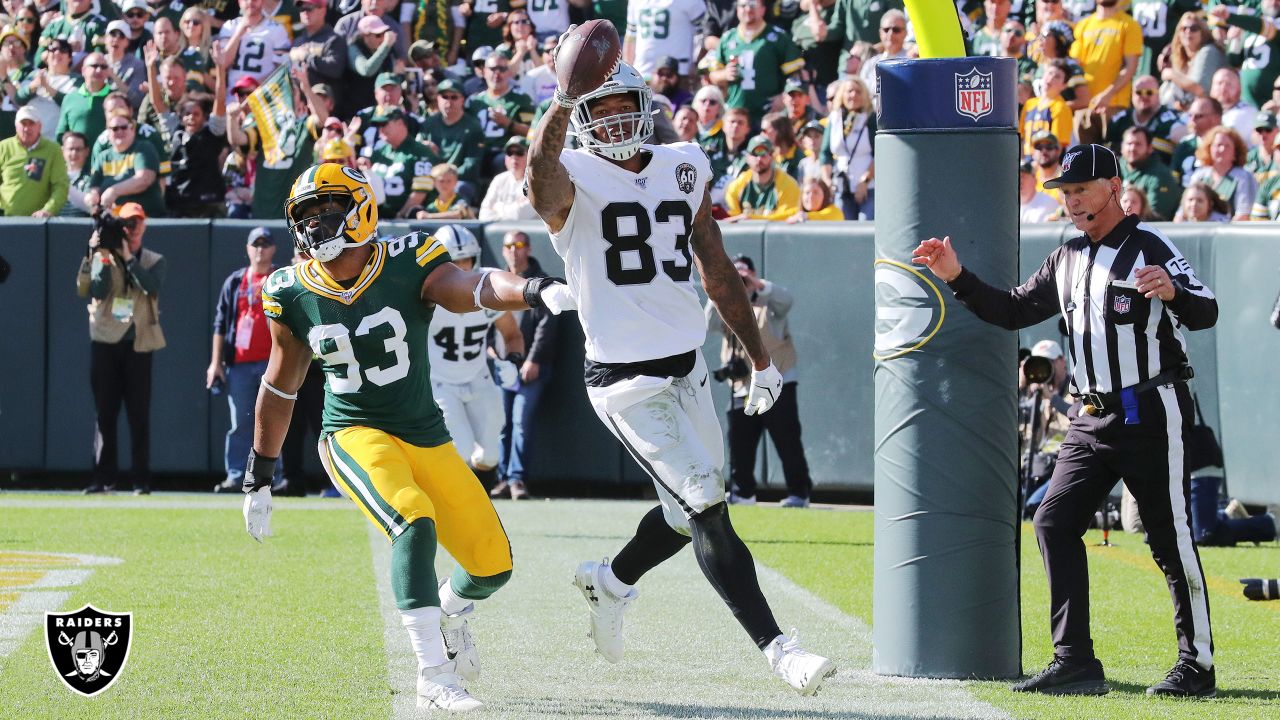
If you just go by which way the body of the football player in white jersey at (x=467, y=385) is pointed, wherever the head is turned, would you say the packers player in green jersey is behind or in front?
in front

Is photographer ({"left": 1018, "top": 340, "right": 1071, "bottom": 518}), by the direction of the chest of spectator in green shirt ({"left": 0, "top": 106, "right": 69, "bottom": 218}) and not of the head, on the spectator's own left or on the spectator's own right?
on the spectator's own left

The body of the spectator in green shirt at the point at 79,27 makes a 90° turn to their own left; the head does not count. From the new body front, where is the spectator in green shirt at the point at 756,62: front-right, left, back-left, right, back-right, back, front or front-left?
front-right

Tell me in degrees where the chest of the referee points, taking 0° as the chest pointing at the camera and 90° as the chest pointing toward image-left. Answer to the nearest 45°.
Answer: approximately 45°
